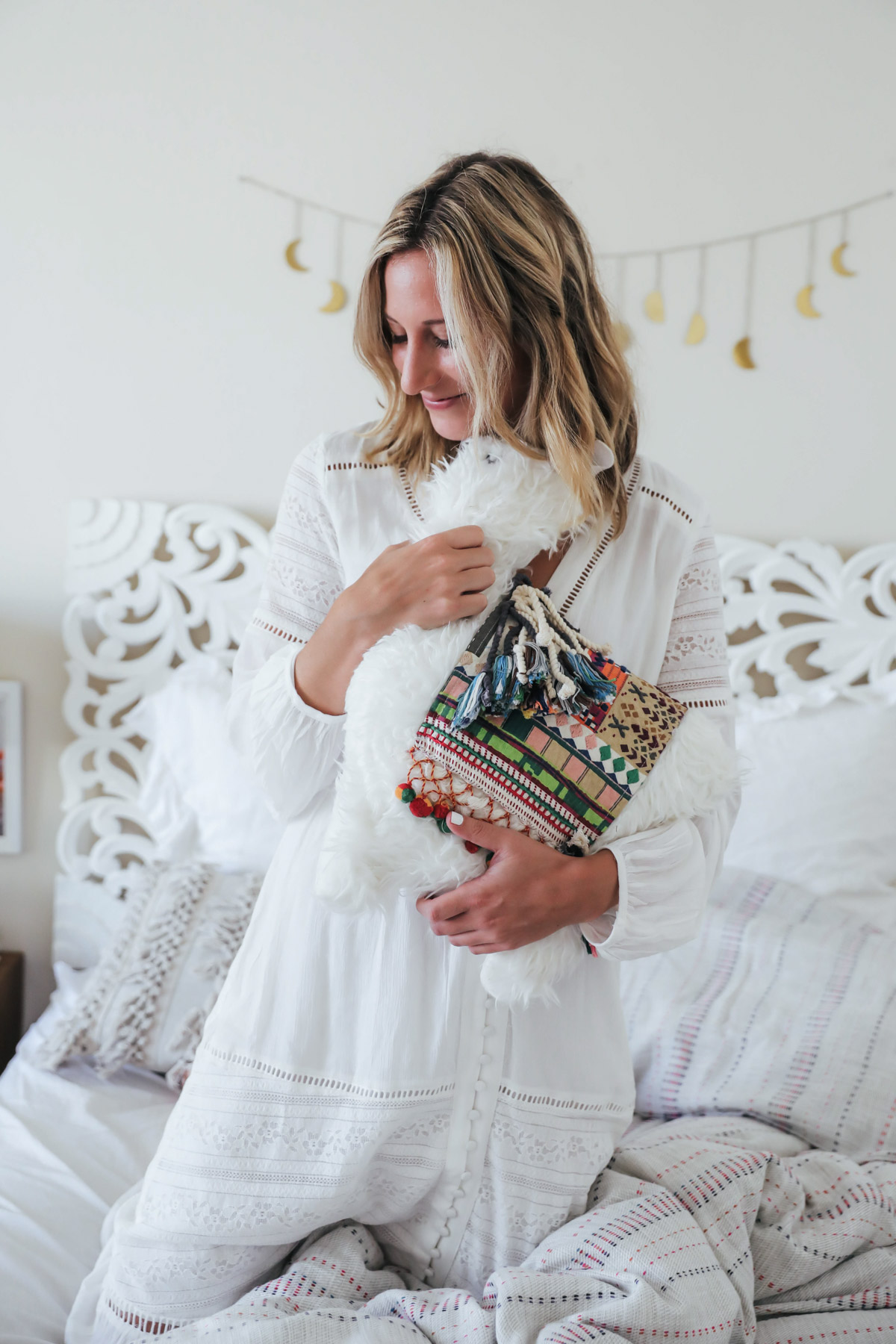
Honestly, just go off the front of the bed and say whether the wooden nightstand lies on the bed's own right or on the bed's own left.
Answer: on the bed's own right

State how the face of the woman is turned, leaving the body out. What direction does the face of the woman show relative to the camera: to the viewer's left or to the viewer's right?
to the viewer's left

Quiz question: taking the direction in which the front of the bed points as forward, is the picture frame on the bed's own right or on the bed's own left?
on the bed's own right

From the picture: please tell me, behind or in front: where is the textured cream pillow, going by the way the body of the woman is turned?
behind

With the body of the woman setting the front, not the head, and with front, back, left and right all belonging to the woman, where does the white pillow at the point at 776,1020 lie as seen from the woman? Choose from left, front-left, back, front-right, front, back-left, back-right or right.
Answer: back-left

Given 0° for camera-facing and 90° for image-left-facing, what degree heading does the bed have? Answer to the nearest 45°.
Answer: approximately 0°
